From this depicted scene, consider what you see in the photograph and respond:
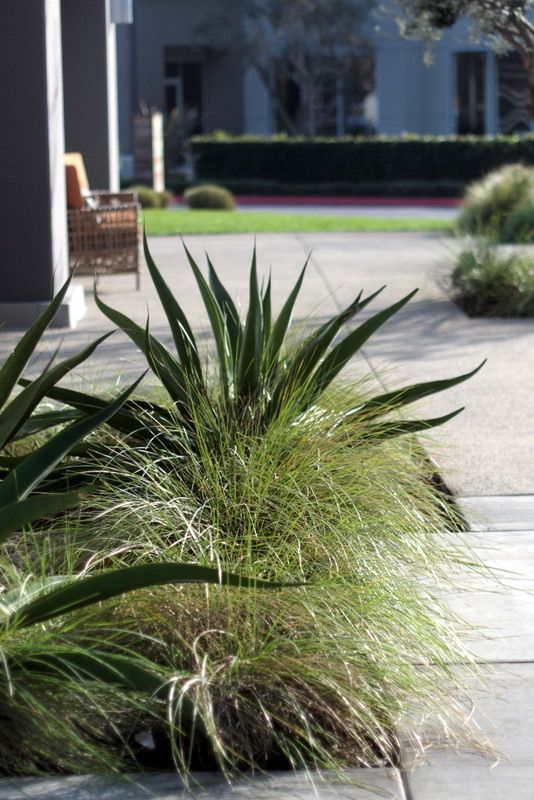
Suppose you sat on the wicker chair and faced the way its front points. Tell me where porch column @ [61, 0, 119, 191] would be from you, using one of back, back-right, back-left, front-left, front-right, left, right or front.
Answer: left

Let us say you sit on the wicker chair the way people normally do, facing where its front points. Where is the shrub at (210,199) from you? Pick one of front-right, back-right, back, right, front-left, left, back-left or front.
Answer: left

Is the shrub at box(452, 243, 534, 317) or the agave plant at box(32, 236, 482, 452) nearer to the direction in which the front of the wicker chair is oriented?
the shrub

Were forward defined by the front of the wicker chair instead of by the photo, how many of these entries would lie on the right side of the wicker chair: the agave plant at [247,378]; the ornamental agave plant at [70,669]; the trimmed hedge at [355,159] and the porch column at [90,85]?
2

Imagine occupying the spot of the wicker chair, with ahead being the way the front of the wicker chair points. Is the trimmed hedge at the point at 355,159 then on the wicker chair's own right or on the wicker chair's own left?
on the wicker chair's own left

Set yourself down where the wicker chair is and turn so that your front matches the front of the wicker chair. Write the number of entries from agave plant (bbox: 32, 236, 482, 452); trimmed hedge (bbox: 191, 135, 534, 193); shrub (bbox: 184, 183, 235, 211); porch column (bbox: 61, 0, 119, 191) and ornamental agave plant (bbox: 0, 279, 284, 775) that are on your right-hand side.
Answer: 2

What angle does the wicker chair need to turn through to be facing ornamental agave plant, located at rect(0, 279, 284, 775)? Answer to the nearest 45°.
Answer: approximately 90° to its right

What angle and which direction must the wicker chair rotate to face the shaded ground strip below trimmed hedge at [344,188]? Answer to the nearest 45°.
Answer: approximately 90° to its left

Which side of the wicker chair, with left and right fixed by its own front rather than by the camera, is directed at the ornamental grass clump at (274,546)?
right

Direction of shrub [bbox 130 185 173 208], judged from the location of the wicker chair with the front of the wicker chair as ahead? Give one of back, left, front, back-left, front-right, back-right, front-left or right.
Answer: left

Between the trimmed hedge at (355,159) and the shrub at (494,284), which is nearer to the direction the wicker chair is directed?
the shrub

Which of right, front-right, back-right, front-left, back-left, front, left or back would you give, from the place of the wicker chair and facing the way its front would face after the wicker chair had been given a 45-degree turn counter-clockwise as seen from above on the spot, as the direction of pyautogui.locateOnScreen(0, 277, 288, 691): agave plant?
back-right

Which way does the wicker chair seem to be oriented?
to the viewer's right
